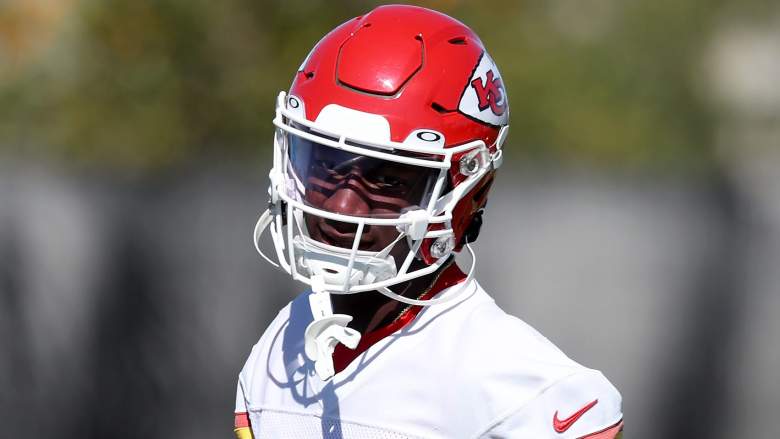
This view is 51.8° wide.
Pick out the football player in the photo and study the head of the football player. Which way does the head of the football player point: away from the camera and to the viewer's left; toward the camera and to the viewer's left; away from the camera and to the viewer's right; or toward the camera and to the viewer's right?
toward the camera and to the viewer's left
